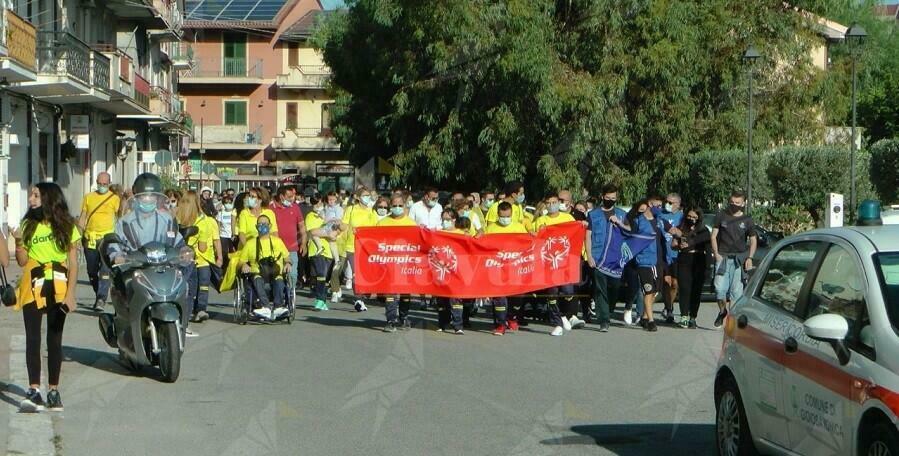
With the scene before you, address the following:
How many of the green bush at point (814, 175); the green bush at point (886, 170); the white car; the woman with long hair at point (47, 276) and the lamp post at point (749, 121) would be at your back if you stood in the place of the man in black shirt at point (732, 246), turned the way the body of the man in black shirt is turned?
3

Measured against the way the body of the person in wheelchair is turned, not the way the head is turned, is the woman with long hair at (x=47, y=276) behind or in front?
in front

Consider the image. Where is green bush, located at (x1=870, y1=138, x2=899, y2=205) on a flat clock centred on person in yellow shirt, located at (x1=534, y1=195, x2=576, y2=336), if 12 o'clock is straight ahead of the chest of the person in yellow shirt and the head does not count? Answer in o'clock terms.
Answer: The green bush is roughly at 7 o'clock from the person in yellow shirt.

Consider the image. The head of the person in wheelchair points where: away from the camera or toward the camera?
toward the camera

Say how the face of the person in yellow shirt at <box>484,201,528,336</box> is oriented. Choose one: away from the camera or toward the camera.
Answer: toward the camera

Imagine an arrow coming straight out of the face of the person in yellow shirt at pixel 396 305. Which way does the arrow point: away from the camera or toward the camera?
toward the camera

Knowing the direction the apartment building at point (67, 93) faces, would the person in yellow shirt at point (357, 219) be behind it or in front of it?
in front

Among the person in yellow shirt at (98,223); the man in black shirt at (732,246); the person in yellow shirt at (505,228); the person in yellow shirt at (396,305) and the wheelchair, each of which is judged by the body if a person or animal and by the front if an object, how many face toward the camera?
5

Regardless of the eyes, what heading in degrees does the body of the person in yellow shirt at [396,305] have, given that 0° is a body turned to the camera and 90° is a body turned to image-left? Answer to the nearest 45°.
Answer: approximately 0°

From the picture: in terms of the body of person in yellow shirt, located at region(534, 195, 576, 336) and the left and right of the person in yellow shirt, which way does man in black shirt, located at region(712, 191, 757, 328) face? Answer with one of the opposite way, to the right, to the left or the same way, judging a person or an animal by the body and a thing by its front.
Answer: the same way

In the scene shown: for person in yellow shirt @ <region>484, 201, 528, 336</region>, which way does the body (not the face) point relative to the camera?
toward the camera

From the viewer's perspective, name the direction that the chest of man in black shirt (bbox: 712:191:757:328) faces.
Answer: toward the camera

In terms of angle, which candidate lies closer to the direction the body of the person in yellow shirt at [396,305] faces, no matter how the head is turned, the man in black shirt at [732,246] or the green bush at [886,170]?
the man in black shirt
